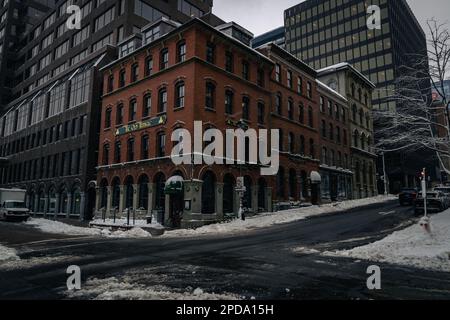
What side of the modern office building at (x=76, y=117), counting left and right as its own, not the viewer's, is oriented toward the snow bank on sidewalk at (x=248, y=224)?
left

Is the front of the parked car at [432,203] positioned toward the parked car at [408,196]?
no

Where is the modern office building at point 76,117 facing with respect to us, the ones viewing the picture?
facing the viewer and to the left of the viewer

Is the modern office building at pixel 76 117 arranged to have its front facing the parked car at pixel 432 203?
no

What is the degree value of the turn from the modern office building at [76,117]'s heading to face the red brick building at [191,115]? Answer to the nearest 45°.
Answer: approximately 90° to its left

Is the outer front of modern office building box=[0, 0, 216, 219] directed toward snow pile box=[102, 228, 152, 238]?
no
